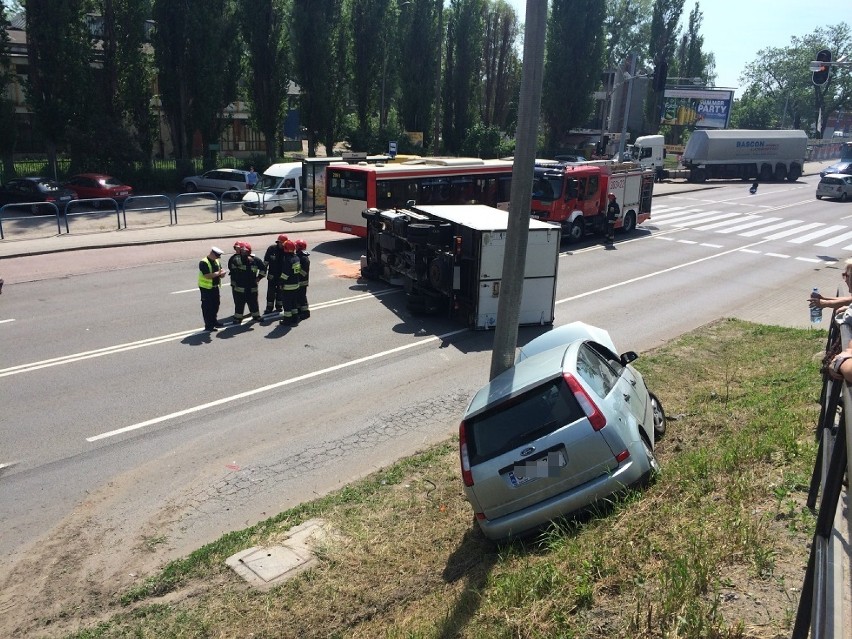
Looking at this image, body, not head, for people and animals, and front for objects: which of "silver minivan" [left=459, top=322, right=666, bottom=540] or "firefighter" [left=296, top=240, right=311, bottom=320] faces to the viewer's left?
the firefighter

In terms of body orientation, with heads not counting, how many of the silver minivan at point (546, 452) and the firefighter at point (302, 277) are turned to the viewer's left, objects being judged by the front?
1

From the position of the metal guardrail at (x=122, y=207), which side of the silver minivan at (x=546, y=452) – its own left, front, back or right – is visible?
left

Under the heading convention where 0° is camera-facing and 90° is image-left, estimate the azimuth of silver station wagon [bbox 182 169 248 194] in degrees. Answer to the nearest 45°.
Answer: approximately 90°

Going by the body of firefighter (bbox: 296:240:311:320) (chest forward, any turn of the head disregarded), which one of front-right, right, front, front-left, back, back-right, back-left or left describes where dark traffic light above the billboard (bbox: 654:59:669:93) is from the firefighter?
back-right

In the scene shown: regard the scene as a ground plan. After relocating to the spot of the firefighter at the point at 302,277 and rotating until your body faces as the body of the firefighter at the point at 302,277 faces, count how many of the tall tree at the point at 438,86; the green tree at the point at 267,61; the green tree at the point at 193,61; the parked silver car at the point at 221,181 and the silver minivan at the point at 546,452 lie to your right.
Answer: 4

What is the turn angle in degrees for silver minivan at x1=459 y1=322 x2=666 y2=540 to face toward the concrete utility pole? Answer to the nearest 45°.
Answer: approximately 45° to its left

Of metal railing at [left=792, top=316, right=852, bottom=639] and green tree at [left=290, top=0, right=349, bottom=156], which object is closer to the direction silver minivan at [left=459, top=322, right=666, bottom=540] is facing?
the green tree

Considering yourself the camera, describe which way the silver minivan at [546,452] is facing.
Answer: facing away from the viewer and to the right of the viewer

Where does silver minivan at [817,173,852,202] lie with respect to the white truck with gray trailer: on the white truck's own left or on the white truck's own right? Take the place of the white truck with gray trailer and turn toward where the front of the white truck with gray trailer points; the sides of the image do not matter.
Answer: on the white truck's own left

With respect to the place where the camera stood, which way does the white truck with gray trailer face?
facing to the left of the viewer

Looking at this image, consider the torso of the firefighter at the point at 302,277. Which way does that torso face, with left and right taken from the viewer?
facing to the left of the viewer
